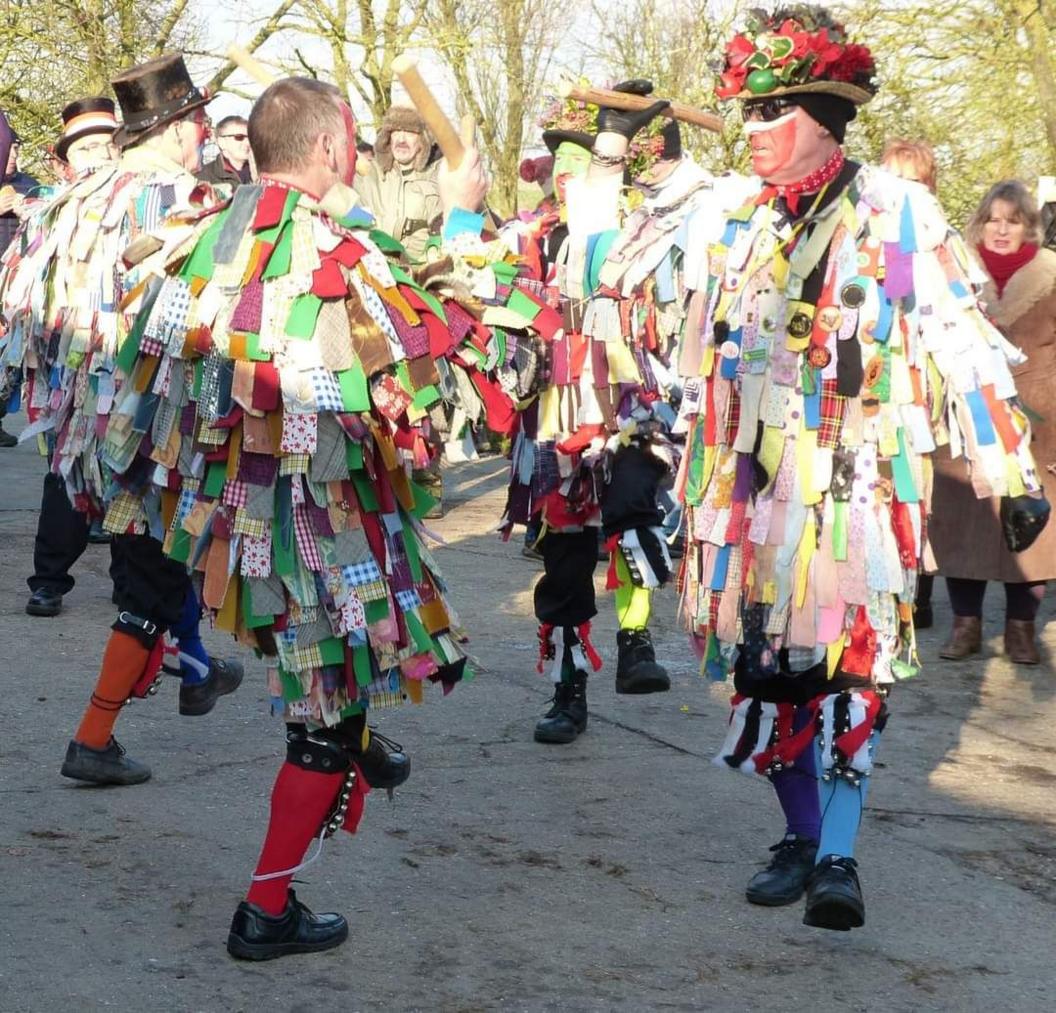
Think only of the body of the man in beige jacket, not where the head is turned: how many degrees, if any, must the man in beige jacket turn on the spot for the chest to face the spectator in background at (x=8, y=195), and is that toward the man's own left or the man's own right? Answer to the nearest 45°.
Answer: approximately 90° to the man's own right

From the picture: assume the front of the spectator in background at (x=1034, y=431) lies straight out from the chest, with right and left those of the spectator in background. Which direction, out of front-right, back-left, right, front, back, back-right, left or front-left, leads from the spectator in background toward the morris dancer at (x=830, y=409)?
front

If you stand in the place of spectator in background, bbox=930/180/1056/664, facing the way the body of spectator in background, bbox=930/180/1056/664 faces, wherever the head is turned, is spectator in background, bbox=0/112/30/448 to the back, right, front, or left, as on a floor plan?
right

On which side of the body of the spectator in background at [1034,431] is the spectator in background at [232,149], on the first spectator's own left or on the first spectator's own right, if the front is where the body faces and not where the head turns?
on the first spectator's own right

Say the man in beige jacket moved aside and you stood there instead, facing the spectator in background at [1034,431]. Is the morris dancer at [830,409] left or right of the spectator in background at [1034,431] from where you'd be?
right

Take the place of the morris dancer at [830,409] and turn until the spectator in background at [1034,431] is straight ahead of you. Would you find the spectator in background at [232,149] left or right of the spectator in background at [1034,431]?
left

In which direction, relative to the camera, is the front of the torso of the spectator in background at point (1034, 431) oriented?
toward the camera

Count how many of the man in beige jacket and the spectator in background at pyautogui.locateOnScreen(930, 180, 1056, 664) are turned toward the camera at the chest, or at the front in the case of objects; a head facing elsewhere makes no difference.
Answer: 2
